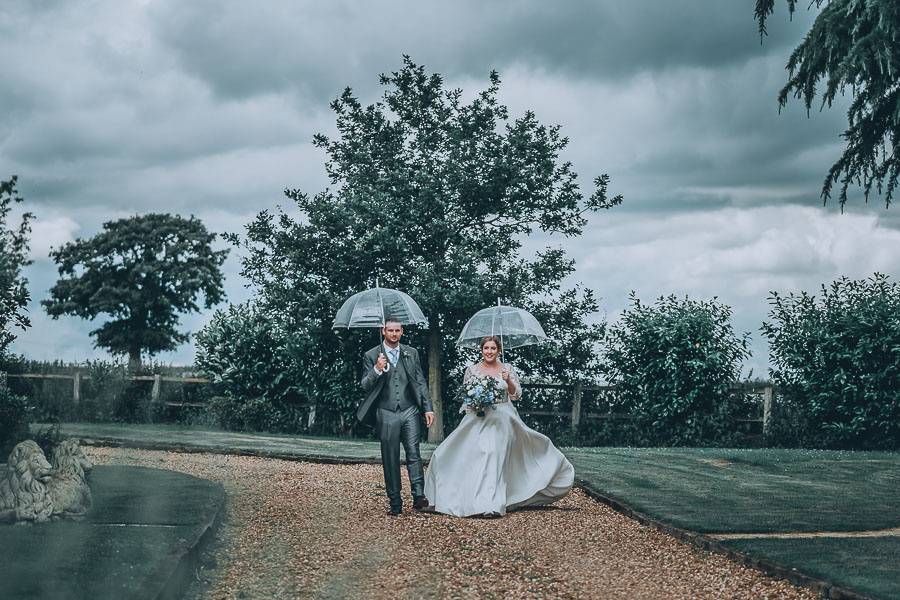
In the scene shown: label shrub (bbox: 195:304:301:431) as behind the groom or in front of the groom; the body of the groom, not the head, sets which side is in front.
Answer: behind

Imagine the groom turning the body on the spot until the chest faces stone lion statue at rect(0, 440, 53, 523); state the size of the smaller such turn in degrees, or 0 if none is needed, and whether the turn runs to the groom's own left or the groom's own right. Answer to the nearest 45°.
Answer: approximately 45° to the groom's own right

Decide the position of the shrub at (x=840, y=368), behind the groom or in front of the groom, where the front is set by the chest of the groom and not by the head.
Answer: behind

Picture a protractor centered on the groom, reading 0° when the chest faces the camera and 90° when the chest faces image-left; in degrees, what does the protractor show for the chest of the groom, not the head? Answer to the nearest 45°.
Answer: approximately 0°

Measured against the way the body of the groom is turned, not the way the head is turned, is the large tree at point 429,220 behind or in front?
behind

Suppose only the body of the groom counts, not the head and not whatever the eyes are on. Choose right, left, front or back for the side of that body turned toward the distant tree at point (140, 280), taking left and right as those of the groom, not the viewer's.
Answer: back

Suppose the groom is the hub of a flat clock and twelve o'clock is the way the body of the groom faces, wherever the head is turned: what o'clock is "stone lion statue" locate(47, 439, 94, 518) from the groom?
The stone lion statue is roughly at 2 o'clock from the groom.

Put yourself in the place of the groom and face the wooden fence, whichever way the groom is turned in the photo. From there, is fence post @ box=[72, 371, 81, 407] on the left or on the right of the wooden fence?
left

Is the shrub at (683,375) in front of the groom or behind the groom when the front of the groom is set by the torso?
behind

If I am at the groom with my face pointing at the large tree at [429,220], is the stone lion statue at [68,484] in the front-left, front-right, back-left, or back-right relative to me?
back-left

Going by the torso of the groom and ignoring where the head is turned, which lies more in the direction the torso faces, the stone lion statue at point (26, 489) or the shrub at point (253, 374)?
the stone lion statue

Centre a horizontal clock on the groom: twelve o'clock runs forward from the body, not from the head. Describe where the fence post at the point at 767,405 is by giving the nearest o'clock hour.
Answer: The fence post is roughly at 7 o'clock from the groom.
